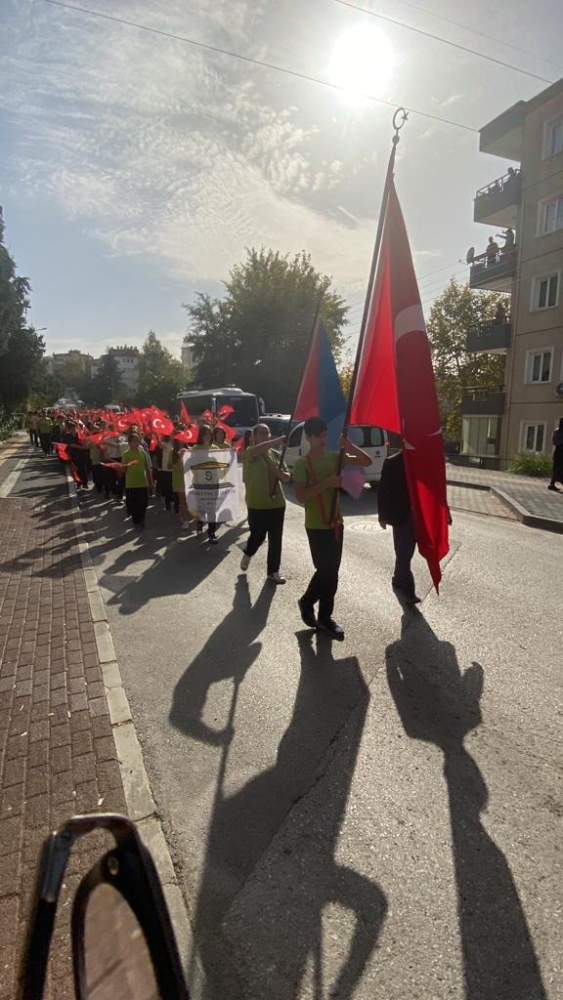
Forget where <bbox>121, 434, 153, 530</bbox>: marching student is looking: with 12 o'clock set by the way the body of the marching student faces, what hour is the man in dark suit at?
The man in dark suit is roughly at 11 o'clock from the marching student.

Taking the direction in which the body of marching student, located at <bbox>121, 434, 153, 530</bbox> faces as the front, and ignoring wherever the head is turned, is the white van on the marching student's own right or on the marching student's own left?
on the marching student's own left

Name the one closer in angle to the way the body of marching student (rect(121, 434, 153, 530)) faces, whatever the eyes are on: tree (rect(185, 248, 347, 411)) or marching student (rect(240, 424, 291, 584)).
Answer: the marching student

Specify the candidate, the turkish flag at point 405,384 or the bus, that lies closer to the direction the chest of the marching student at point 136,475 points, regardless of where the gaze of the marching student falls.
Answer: the turkish flag

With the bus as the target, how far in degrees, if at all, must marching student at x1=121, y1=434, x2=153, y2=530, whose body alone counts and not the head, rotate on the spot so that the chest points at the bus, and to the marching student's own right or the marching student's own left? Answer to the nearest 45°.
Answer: approximately 180°

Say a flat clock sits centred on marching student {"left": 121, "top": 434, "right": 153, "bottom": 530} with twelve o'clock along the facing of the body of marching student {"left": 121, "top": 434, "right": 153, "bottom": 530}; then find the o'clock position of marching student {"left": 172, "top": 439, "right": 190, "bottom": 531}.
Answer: marching student {"left": 172, "top": 439, "right": 190, "bottom": 531} is roughly at 8 o'clock from marching student {"left": 121, "top": 434, "right": 153, "bottom": 530}.

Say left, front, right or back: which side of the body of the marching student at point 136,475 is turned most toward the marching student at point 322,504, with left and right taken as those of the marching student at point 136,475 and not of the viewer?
front

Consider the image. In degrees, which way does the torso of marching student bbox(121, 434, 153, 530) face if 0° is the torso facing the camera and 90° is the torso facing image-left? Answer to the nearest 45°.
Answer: approximately 0°

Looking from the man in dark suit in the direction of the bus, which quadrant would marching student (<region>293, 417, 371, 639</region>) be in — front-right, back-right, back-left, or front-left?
back-left

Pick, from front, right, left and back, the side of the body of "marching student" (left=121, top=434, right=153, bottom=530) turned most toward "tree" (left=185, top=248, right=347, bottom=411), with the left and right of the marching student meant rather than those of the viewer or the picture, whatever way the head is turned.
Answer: back

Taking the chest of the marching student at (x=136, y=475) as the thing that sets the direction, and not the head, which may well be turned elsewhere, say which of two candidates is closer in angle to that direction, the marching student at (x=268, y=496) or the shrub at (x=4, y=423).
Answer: the marching student

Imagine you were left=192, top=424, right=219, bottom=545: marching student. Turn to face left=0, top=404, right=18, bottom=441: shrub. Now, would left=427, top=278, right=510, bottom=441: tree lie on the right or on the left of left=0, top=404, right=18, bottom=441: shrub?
right

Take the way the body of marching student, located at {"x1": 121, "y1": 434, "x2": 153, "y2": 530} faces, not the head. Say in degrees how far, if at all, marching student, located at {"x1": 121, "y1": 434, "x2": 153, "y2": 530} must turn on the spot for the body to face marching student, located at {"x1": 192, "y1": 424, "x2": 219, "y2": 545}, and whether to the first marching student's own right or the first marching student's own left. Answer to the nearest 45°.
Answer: approximately 45° to the first marching student's own left

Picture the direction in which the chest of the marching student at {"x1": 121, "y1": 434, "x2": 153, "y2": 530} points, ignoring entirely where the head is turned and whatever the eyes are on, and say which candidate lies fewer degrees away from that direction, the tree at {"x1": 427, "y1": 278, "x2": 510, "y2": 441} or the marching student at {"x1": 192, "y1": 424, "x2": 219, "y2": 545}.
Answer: the marching student
